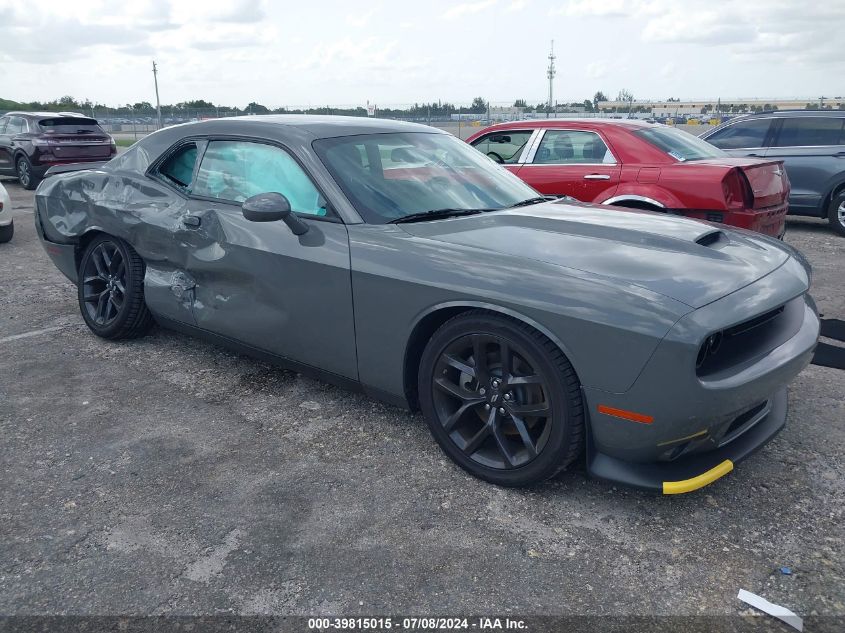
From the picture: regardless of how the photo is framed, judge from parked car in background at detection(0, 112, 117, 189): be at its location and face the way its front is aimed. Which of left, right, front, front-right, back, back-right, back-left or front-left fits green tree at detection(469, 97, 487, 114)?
right

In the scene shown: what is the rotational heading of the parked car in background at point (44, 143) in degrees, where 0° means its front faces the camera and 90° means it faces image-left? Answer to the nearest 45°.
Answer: approximately 135°

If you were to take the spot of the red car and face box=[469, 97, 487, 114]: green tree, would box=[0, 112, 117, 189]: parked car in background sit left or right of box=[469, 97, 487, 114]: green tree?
left

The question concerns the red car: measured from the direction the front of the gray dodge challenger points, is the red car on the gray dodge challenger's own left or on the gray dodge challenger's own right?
on the gray dodge challenger's own left

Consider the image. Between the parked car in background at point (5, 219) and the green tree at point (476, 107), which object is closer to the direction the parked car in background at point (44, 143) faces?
the green tree

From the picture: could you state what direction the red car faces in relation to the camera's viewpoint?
facing away from the viewer and to the left of the viewer
